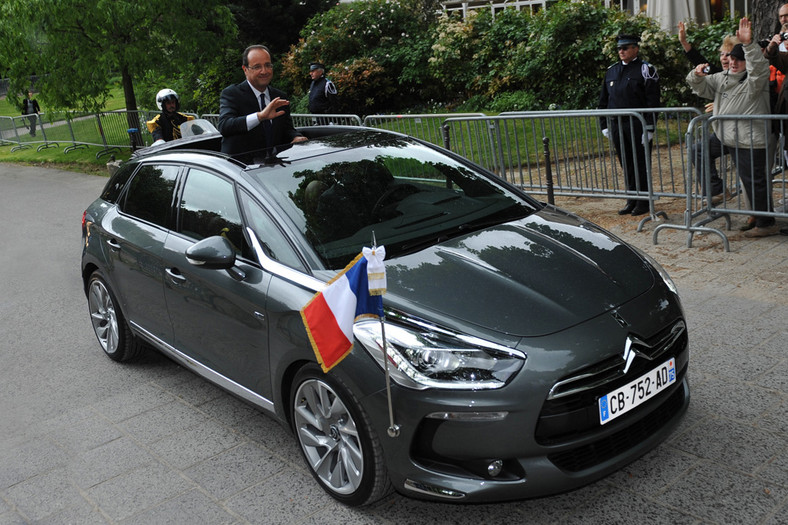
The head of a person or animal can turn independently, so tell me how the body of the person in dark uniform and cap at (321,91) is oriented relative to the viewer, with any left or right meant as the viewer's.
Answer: facing the viewer and to the left of the viewer

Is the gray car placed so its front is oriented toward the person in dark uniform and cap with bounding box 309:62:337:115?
no

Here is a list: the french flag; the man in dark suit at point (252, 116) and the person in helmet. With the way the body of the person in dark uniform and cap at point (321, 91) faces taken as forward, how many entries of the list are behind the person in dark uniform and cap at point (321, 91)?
0

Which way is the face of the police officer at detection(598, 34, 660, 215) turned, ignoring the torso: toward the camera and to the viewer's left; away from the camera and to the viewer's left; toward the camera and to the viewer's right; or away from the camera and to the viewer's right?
toward the camera and to the viewer's left

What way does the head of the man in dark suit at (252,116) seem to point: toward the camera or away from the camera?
toward the camera

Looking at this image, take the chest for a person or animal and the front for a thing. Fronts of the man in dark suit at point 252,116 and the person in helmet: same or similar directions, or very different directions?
same or similar directions

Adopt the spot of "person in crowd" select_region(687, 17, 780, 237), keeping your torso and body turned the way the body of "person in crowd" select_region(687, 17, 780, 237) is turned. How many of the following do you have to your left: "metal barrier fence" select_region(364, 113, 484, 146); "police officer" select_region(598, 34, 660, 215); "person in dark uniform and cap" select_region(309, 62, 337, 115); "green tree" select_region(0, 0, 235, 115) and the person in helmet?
0

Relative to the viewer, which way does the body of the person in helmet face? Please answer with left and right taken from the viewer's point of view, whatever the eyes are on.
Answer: facing the viewer and to the right of the viewer

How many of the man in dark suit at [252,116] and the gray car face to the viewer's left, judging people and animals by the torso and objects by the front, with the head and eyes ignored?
0

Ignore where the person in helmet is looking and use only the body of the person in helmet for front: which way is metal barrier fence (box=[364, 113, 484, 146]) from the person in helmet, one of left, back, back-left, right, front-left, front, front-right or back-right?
front-left

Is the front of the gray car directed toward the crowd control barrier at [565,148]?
no

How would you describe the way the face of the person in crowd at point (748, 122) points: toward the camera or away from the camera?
toward the camera

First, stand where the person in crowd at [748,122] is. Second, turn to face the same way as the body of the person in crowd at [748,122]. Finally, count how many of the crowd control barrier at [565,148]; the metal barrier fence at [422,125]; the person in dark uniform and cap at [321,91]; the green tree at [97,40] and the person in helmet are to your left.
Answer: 0
